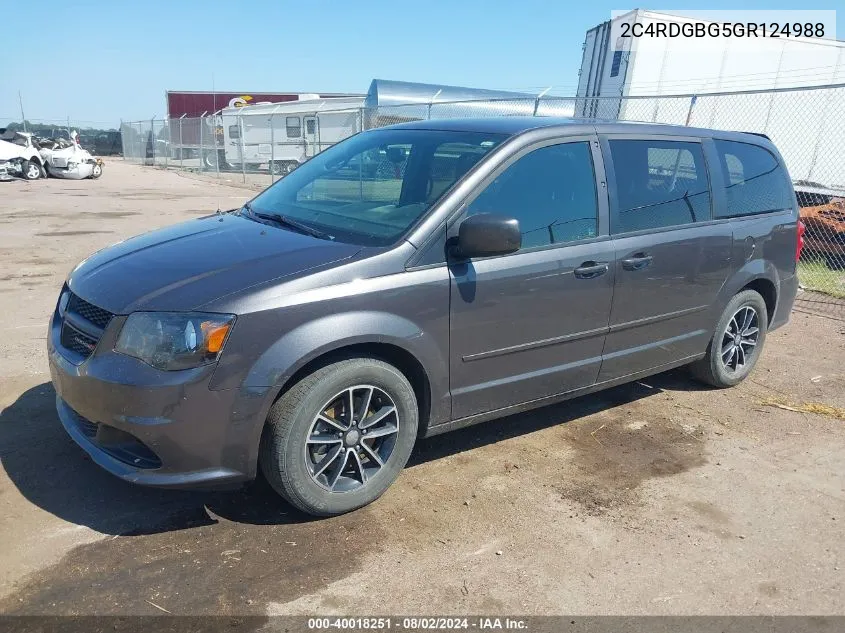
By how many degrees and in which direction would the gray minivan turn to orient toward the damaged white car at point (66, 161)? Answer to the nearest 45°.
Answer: approximately 90° to its right

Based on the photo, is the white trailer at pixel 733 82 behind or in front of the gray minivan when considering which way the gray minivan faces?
behind

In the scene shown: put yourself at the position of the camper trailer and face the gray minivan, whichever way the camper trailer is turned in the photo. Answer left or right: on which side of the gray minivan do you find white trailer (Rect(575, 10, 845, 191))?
left

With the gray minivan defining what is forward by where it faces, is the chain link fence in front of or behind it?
behind

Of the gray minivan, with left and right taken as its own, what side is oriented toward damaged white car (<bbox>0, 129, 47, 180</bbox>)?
right

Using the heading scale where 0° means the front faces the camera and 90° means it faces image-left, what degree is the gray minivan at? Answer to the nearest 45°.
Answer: approximately 45°

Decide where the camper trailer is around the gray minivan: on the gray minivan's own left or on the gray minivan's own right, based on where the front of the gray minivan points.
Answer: on the gray minivan's own right
